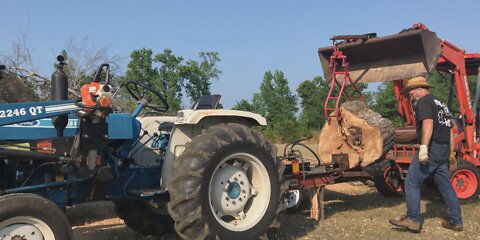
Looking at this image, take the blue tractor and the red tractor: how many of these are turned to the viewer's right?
0

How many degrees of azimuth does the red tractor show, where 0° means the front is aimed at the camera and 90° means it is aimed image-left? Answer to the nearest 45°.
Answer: approximately 45°

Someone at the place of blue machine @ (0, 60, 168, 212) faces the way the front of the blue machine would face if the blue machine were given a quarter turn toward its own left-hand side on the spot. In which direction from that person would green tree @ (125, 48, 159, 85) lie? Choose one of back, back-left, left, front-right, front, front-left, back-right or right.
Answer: back

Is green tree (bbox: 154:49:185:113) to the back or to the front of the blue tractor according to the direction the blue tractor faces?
to the back

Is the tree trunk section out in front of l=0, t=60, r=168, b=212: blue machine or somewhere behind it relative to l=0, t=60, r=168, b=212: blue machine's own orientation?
behind

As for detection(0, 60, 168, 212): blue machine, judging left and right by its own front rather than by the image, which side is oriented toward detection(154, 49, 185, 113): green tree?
right

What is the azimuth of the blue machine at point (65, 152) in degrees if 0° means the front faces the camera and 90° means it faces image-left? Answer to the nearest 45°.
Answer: approximately 90°

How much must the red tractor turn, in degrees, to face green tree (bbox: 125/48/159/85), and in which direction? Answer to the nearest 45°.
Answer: approximately 90° to its right

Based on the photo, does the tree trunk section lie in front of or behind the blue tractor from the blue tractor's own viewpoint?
behind

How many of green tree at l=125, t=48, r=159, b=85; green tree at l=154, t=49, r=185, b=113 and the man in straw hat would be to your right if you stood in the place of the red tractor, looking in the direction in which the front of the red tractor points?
2

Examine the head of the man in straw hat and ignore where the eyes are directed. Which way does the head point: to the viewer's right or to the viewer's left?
to the viewer's left

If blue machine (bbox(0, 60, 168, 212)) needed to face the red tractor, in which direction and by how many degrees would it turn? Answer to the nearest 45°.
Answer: approximately 180°
